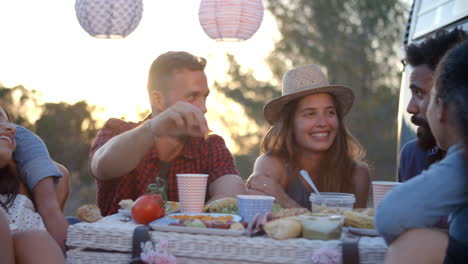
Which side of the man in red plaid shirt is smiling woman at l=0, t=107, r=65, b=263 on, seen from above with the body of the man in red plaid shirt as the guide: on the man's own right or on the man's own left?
on the man's own right

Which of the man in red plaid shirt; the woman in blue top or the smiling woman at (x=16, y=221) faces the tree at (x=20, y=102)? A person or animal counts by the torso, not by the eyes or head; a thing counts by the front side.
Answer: the woman in blue top

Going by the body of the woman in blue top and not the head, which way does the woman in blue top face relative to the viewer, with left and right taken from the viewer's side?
facing away from the viewer and to the left of the viewer

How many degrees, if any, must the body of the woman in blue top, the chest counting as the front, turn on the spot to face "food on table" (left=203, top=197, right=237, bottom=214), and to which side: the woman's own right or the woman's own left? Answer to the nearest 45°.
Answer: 0° — they already face it

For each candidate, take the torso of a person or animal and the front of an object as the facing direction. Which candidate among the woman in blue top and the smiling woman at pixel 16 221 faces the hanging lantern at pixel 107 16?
the woman in blue top

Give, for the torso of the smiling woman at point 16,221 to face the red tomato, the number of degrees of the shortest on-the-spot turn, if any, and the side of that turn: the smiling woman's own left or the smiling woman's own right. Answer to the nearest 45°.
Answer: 0° — they already face it

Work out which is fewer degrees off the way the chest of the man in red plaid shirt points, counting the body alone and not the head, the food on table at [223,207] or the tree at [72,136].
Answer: the food on table

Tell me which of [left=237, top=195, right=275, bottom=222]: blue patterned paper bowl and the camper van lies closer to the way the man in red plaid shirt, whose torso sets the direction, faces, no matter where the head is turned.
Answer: the blue patterned paper bowl

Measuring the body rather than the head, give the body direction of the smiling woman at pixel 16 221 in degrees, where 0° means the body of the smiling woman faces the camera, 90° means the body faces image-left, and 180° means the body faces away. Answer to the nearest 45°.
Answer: approximately 315°

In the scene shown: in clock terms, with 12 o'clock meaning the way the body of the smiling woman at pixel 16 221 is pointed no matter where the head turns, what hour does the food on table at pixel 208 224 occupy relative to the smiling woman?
The food on table is roughly at 10 o'clock from the smiling woman.
